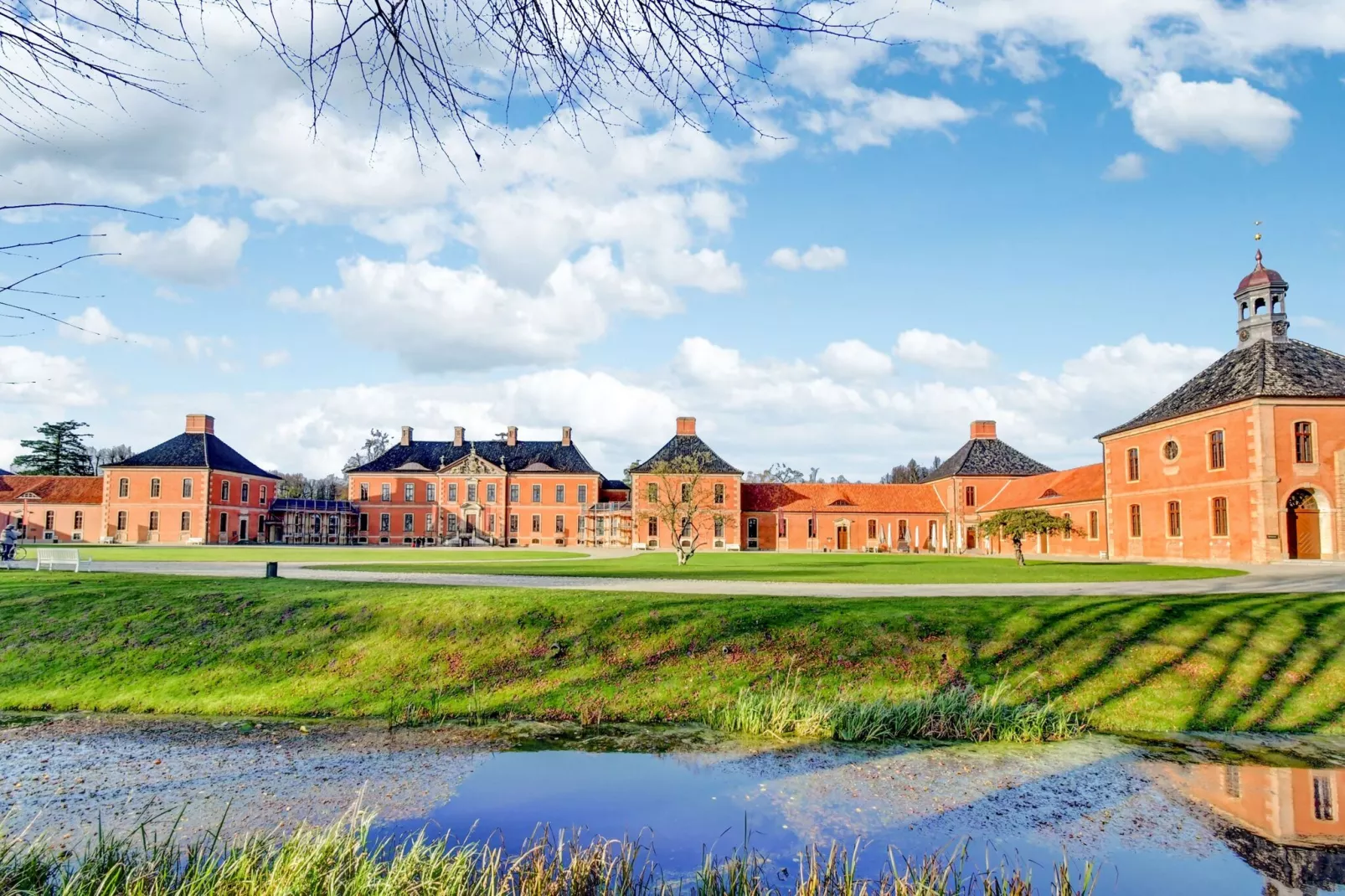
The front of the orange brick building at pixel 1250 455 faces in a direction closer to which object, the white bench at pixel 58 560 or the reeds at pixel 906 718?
the reeds

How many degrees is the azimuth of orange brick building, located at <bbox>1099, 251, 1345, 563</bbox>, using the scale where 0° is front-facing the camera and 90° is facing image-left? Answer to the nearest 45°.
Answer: approximately 315°

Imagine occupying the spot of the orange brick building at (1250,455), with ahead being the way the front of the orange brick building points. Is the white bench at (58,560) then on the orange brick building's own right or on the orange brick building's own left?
on the orange brick building's own right
